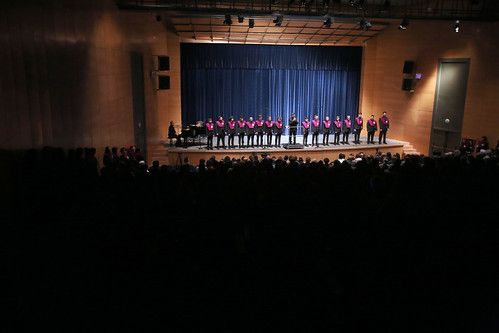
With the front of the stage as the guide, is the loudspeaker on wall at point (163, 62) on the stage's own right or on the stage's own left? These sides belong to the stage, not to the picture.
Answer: on the stage's own right

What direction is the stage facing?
toward the camera

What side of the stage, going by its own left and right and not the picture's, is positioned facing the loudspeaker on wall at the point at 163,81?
right

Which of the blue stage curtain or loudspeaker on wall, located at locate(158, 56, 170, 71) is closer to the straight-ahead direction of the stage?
the loudspeaker on wall

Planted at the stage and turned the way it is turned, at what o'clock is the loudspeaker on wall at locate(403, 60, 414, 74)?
The loudspeaker on wall is roughly at 8 o'clock from the stage.

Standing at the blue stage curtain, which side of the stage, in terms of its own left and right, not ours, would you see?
back

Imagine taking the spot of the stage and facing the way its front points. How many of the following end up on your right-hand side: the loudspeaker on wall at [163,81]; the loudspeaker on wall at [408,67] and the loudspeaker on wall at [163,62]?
2
